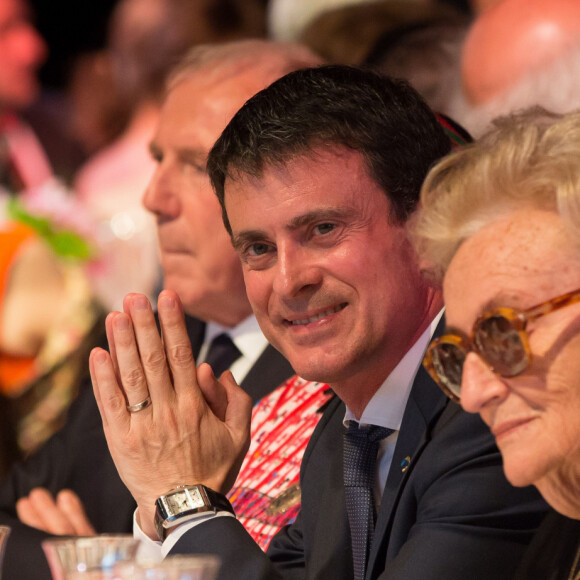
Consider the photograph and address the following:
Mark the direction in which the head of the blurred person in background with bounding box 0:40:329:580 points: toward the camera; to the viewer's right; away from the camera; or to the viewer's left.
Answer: to the viewer's left

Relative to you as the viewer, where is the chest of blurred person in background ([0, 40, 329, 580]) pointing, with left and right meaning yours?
facing the viewer and to the left of the viewer

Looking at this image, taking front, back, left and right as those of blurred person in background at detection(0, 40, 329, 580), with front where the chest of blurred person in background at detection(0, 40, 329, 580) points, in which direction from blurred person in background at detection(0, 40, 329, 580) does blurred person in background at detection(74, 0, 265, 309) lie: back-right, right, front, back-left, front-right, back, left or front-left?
back-right

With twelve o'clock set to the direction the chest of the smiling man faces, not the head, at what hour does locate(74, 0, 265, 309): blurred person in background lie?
The blurred person in background is roughly at 4 o'clock from the smiling man.
